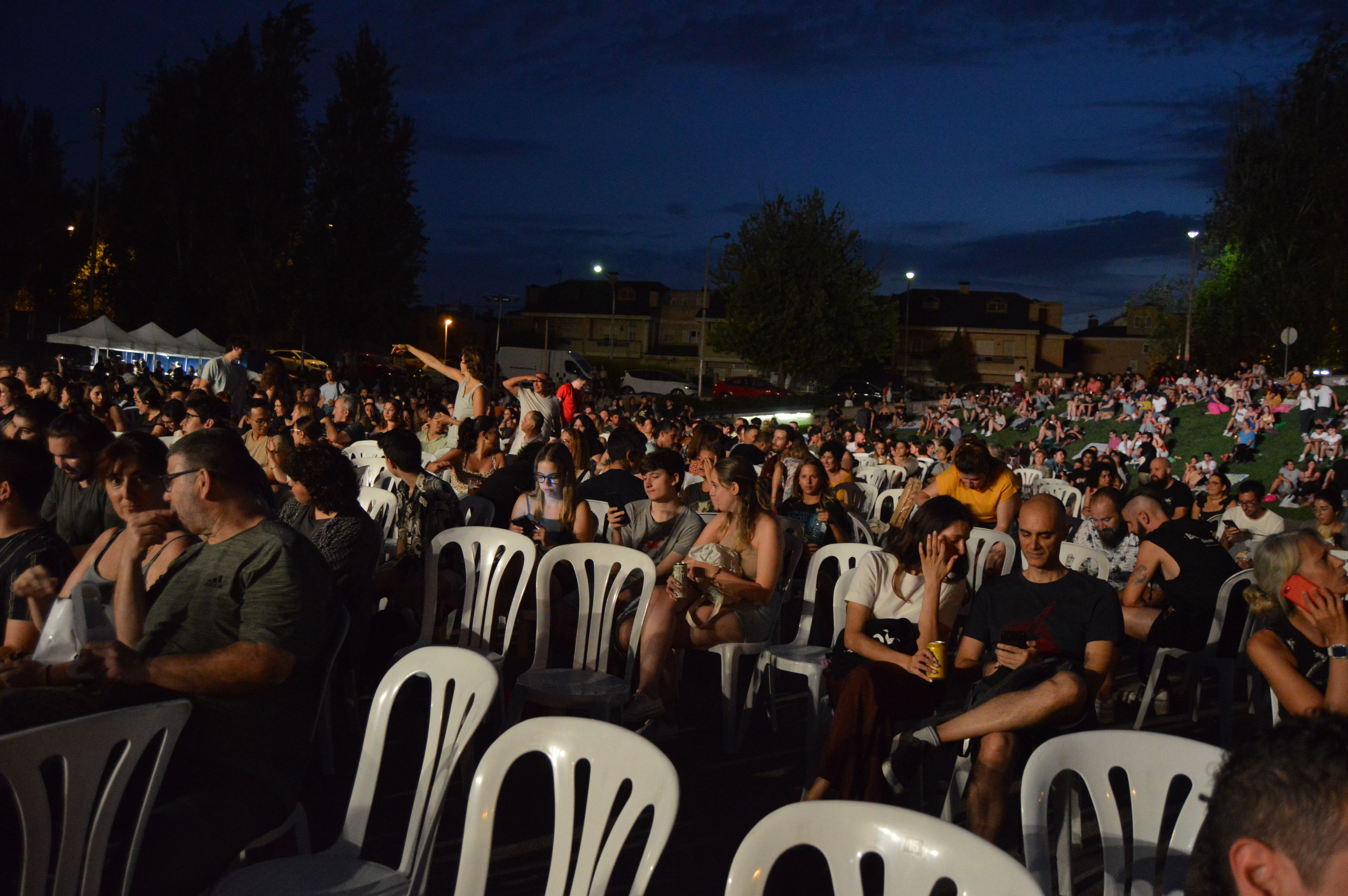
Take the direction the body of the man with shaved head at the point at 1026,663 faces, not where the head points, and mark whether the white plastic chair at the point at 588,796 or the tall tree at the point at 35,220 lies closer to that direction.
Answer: the white plastic chair

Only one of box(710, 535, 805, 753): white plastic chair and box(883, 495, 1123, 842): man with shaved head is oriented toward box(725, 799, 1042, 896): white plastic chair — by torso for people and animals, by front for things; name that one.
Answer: the man with shaved head

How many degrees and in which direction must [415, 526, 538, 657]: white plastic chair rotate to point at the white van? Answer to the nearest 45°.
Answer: approximately 135° to its right
